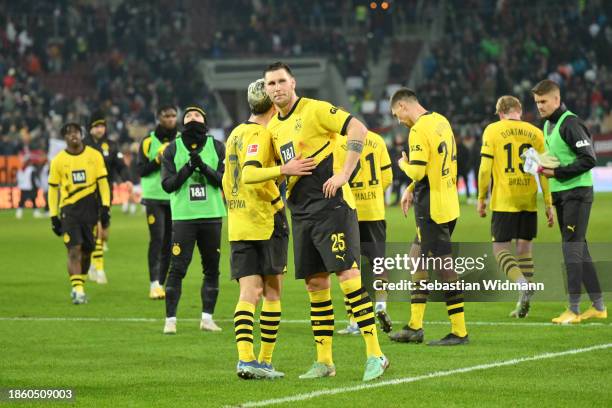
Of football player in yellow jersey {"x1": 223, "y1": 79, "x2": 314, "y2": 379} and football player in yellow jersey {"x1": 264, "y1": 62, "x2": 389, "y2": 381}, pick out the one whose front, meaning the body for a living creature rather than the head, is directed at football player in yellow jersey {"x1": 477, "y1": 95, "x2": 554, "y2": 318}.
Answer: football player in yellow jersey {"x1": 223, "y1": 79, "x2": 314, "y2": 379}

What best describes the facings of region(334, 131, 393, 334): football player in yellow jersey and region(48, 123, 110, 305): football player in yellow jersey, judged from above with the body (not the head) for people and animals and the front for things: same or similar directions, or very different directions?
very different directions

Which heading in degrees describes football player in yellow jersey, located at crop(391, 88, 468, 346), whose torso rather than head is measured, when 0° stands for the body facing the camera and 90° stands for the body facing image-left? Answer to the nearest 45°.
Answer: approximately 135°

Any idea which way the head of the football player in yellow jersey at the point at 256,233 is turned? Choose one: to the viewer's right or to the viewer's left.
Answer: to the viewer's right

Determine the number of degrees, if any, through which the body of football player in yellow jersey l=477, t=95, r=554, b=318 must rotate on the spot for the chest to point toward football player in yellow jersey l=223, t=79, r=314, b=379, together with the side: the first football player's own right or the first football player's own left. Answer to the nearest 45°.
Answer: approximately 135° to the first football player's own left

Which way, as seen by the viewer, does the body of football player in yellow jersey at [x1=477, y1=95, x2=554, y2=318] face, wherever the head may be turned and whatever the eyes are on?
away from the camera

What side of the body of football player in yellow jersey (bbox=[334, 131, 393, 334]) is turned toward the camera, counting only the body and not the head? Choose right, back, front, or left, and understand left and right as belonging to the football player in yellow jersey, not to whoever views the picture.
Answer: back

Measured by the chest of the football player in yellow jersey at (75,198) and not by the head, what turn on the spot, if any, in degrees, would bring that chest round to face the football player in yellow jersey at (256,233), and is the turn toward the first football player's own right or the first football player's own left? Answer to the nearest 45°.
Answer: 0° — they already face them

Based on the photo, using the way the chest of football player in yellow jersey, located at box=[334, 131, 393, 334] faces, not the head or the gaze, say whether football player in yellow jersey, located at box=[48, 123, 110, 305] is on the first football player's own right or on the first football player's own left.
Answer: on the first football player's own left

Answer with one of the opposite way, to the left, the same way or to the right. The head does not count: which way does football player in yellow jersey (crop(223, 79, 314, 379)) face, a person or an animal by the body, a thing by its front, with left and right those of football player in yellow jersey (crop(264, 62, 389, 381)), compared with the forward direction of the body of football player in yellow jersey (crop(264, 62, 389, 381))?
the opposite way

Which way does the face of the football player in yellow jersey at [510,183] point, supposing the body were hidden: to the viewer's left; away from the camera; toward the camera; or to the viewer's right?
away from the camera

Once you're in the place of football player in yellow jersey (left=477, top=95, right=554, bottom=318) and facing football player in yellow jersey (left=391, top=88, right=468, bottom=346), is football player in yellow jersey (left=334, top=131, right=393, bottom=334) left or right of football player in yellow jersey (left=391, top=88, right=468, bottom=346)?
right
